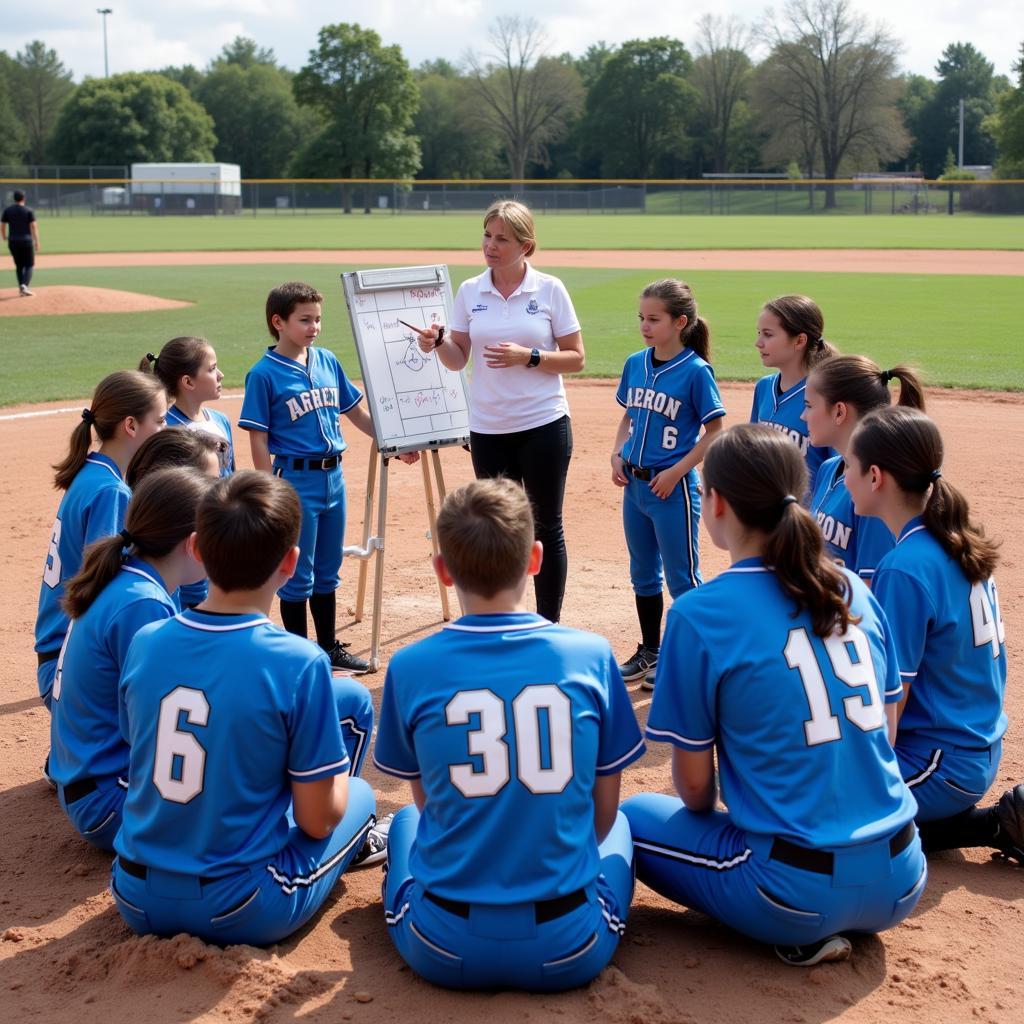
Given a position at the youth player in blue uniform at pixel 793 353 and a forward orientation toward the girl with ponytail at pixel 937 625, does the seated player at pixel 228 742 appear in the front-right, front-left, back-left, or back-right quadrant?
front-right

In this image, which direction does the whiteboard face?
toward the camera

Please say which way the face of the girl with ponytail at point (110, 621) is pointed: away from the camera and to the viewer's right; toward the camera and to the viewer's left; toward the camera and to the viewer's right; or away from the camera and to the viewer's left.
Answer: away from the camera and to the viewer's right

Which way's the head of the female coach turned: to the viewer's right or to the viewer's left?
to the viewer's left

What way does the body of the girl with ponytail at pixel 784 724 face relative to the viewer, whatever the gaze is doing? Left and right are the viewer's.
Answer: facing away from the viewer and to the left of the viewer

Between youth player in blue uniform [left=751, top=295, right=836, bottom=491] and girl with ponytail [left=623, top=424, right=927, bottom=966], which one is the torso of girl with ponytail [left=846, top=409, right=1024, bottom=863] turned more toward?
the youth player in blue uniform

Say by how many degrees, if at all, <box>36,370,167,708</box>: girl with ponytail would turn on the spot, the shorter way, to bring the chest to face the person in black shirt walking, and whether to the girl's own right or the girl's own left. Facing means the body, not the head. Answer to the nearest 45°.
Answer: approximately 45° to the girl's own left

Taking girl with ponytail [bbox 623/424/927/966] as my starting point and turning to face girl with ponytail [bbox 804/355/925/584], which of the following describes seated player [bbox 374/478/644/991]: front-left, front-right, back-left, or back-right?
back-left

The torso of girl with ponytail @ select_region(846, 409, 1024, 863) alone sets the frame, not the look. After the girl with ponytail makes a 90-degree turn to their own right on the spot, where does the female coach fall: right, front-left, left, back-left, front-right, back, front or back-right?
left

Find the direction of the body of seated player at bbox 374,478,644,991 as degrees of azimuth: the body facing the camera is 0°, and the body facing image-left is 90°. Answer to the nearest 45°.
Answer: approximately 180°

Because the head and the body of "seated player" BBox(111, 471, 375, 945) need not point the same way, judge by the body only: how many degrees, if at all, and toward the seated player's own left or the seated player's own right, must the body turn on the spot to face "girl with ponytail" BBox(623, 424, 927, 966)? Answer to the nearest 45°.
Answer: approximately 45° to the seated player's own right

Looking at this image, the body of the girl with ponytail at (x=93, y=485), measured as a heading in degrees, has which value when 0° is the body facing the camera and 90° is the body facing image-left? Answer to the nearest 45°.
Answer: approximately 225°
